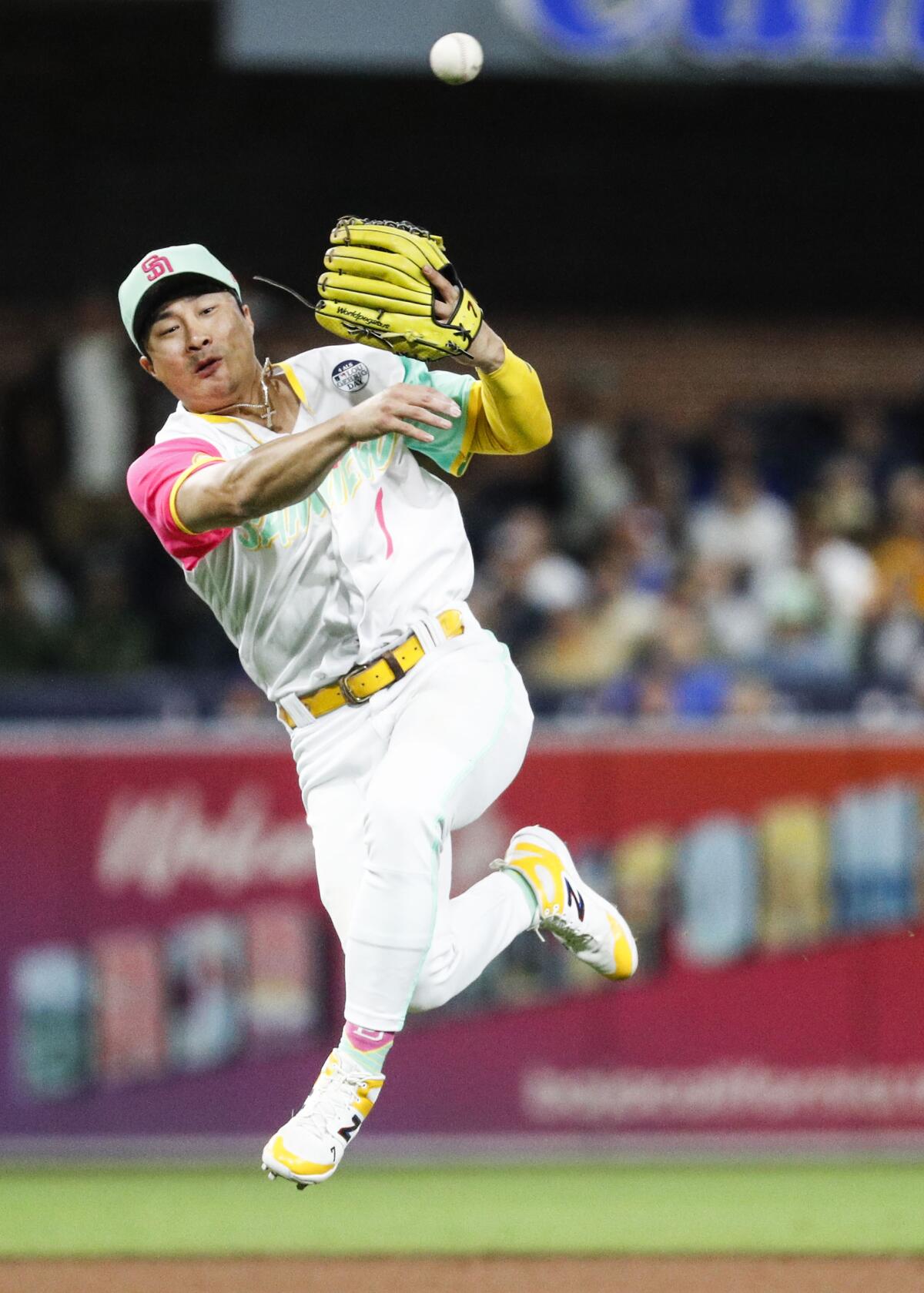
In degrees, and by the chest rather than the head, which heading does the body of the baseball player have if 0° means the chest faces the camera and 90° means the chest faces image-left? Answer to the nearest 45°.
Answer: approximately 0°
